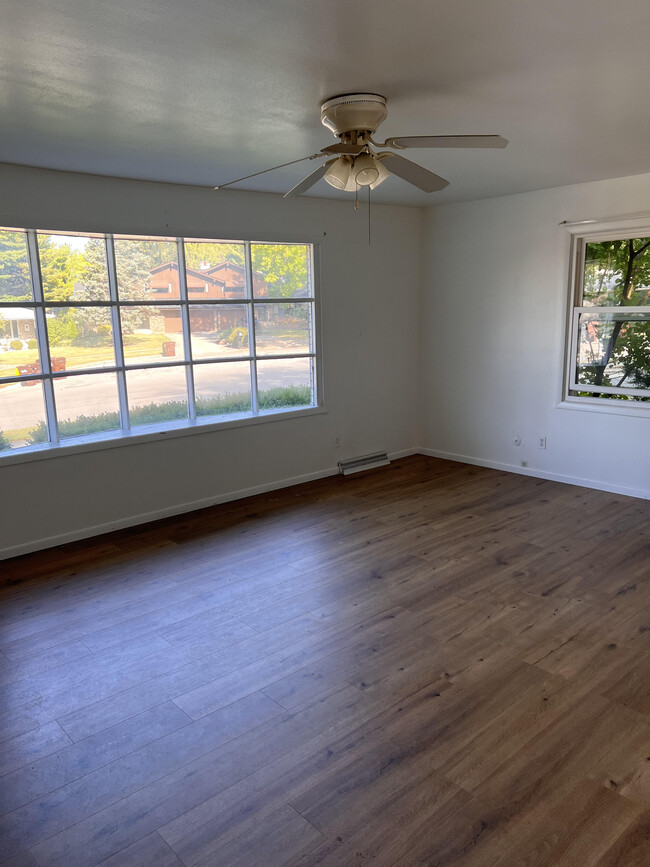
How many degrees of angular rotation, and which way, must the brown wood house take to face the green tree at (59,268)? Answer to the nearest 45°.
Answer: approximately 45° to its right

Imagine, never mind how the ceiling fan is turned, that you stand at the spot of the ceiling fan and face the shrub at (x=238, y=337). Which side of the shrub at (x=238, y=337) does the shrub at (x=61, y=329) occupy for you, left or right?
left

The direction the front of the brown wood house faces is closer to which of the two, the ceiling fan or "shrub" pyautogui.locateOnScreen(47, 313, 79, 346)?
the ceiling fan

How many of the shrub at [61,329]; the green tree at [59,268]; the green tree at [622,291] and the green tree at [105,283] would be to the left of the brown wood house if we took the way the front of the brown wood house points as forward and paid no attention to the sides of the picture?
1

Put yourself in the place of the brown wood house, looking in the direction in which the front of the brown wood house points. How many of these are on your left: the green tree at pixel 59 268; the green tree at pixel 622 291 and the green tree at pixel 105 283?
1

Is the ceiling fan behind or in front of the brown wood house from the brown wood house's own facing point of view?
in front

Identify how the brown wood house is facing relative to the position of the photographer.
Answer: facing the viewer

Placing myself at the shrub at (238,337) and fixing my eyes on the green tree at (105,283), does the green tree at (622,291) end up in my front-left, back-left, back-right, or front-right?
back-left

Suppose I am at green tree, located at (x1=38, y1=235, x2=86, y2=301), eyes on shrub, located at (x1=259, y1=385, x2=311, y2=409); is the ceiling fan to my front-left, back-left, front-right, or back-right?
front-right
